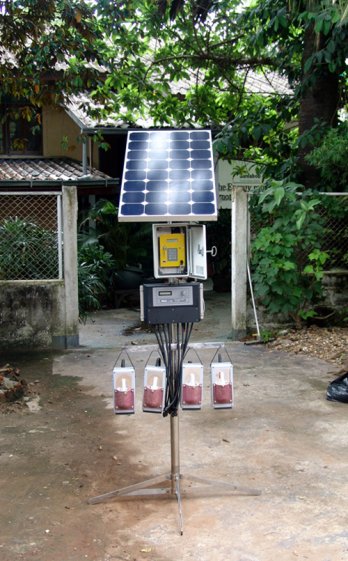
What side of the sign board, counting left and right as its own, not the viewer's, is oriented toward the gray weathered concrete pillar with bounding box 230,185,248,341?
front

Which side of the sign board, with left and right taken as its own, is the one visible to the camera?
front

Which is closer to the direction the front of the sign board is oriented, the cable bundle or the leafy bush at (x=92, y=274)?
the cable bundle

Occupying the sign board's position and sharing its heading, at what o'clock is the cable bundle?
The cable bundle is roughly at 12 o'clock from the sign board.

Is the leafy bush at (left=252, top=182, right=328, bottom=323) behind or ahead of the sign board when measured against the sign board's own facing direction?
ahead

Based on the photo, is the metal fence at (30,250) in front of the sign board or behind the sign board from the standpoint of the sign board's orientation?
in front

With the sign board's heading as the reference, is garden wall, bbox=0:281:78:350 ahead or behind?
ahead
